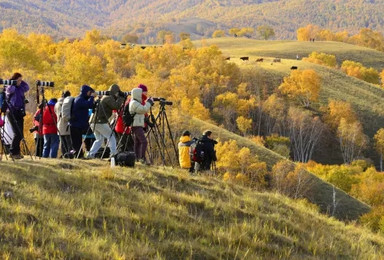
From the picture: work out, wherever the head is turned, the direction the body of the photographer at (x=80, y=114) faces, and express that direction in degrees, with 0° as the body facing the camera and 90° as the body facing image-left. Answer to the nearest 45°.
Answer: approximately 270°

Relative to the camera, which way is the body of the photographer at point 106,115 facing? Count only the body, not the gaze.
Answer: to the viewer's right

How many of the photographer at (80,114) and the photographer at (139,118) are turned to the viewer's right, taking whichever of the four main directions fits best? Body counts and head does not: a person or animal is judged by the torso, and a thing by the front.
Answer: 2

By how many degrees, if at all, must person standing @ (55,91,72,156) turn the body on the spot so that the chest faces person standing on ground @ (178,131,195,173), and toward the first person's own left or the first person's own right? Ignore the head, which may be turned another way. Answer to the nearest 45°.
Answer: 0° — they already face them

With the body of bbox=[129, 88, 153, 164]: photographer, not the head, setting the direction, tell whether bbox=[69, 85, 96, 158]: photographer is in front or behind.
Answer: behind

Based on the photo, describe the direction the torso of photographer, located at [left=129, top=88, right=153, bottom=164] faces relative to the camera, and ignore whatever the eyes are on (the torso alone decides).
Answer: to the viewer's right

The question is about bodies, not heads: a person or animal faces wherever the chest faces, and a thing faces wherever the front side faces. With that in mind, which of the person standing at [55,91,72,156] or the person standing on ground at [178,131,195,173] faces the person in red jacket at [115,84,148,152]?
the person standing at [55,91,72,156]
